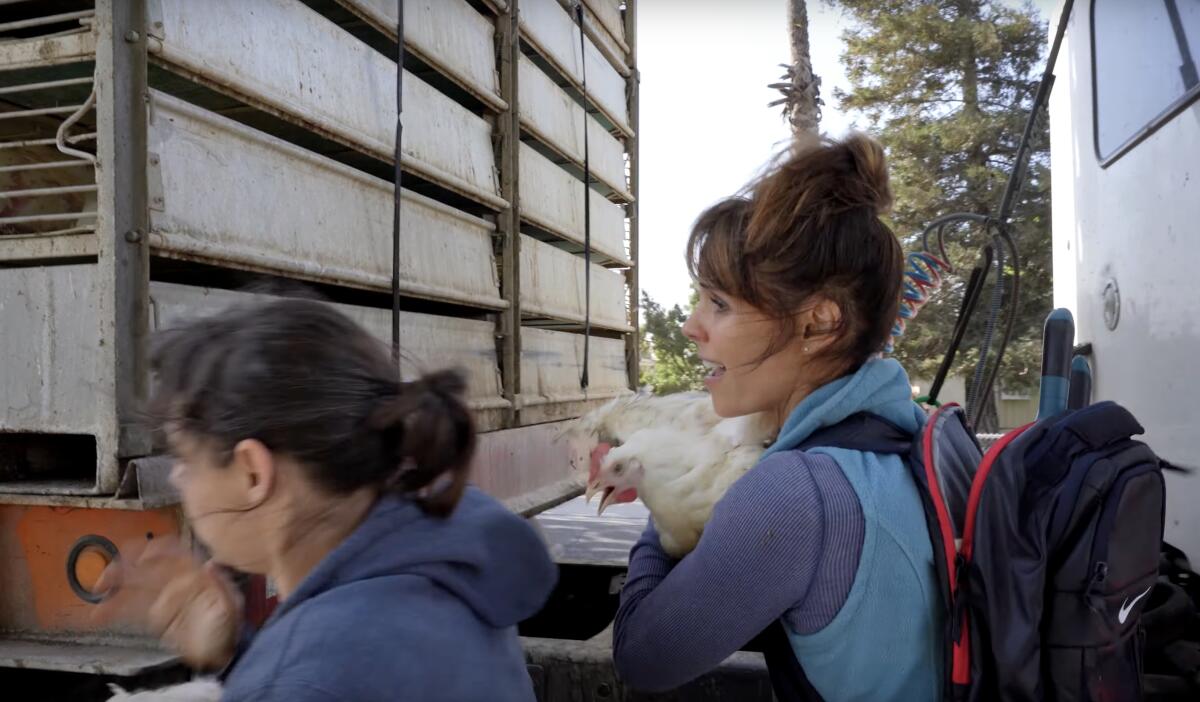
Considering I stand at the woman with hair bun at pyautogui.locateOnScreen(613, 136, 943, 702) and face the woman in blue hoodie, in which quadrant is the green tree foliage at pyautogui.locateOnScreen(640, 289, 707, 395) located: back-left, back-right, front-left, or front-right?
back-right

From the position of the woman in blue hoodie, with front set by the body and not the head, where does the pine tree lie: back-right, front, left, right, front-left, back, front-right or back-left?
back-right

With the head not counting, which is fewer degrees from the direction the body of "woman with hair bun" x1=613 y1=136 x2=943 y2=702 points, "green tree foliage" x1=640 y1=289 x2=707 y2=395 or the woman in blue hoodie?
the woman in blue hoodie

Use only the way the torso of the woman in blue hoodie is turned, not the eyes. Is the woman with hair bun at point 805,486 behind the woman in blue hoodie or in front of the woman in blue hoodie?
behind

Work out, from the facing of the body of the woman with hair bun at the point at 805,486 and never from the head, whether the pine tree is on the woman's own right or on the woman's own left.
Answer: on the woman's own right

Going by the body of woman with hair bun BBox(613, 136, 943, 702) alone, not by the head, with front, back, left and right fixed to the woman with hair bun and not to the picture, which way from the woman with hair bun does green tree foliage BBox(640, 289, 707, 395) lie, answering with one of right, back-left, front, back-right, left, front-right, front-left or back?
right

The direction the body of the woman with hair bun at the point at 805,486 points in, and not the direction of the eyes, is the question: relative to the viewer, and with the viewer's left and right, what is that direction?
facing to the left of the viewer

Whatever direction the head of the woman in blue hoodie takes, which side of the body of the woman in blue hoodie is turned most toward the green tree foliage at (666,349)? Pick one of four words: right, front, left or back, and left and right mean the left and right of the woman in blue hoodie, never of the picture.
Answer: right

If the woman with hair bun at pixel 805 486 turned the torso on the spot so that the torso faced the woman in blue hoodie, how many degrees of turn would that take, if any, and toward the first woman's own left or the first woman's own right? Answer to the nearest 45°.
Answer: approximately 45° to the first woman's own left

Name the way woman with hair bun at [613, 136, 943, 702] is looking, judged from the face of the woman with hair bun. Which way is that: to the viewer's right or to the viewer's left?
to the viewer's left

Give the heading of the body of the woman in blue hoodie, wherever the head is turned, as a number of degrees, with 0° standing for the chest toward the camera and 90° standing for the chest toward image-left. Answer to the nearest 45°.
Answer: approximately 90°

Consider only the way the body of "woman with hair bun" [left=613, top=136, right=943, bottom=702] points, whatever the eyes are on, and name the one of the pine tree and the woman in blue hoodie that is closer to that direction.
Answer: the woman in blue hoodie

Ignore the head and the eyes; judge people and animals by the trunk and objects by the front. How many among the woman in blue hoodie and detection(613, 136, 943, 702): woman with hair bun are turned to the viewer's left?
2
